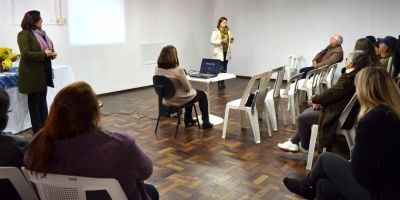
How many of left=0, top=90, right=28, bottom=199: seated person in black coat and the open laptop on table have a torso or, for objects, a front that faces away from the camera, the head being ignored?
1

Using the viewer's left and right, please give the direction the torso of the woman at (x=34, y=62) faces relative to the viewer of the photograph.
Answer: facing to the right of the viewer

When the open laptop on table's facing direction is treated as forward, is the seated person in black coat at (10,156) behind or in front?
in front

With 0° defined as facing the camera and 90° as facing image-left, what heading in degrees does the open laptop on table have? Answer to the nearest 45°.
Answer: approximately 45°

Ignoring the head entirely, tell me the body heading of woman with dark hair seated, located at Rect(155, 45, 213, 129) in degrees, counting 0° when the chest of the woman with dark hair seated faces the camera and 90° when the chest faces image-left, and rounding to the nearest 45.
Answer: approximately 225°

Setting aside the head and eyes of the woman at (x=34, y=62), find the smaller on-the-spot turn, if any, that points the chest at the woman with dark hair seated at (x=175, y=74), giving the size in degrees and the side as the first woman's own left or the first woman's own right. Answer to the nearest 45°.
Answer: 0° — they already face them

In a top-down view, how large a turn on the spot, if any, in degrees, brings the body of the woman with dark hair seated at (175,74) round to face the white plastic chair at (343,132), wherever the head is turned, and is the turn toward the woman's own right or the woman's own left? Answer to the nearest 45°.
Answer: approximately 90° to the woman's own right

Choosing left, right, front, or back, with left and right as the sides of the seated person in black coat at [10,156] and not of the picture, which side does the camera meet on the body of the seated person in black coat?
back

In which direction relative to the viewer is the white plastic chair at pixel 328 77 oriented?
to the viewer's left

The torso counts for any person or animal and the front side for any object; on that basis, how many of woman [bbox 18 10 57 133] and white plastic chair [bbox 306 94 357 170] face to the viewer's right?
1

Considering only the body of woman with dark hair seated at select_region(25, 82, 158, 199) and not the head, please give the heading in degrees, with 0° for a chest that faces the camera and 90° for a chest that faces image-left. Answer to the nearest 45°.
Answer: approximately 225°

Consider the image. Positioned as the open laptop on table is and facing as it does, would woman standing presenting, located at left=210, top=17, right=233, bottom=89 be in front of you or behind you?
behind

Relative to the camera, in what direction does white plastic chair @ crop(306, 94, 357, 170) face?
facing to the left of the viewer

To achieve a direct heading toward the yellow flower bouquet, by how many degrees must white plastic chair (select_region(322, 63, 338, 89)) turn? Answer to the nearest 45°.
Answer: approximately 45° to its left

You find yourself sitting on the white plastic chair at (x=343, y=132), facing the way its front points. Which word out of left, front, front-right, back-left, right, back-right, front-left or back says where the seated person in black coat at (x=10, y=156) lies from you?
front-left

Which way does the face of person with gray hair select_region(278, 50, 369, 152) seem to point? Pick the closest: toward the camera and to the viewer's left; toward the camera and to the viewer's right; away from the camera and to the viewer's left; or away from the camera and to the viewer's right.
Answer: away from the camera and to the viewer's left

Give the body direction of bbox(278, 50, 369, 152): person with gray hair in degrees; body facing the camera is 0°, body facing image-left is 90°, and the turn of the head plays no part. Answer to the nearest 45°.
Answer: approximately 90°

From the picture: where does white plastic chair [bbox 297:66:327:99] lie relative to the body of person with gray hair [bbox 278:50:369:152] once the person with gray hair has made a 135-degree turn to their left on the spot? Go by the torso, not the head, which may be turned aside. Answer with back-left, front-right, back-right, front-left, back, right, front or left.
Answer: back-left

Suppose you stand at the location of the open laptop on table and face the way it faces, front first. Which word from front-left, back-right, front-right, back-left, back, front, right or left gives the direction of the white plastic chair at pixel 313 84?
back-left

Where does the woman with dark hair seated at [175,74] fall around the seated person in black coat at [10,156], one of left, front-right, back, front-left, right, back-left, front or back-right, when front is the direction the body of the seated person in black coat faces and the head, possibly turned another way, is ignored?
front-right
